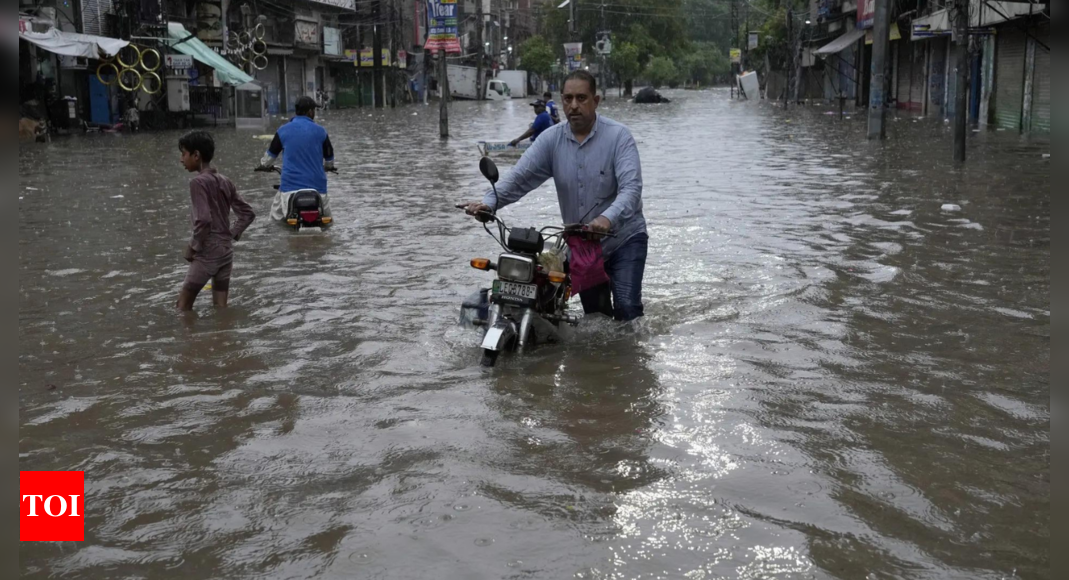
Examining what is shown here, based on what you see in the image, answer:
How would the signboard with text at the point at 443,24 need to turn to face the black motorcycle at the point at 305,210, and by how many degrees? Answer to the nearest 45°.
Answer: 0° — it already faces it

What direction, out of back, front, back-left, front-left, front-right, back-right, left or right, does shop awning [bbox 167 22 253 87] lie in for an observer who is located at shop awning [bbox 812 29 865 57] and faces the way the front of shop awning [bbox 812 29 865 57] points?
front

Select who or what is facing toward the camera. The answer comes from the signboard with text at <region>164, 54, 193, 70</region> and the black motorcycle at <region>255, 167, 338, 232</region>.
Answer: the signboard with text

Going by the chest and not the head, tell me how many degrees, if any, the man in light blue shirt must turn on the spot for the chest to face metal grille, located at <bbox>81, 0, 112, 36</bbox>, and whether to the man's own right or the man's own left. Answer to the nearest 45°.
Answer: approximately 90° to the man's own right

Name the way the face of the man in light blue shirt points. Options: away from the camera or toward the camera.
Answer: toward the camera

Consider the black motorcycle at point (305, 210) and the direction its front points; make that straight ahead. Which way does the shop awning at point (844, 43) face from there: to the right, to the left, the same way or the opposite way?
to the left

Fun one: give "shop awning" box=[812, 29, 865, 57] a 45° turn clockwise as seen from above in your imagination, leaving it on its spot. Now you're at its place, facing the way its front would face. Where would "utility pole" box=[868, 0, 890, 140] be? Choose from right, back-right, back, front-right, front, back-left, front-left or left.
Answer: left

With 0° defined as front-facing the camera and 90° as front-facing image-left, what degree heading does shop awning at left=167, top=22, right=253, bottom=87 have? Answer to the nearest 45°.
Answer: approximately 315°

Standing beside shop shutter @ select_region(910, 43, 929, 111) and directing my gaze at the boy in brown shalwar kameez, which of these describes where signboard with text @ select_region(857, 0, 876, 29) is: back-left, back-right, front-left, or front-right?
back-right

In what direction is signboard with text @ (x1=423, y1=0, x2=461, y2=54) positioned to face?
toward the camera

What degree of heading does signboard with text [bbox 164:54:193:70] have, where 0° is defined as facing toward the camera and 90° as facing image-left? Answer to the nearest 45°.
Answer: approximately 0°

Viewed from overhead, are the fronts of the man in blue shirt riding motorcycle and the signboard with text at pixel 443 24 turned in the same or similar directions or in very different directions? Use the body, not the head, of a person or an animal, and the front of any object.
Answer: very different directions

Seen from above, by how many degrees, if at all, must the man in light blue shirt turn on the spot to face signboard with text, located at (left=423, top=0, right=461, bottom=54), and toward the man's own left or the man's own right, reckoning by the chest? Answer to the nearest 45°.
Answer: approximately 135° to the man's own right

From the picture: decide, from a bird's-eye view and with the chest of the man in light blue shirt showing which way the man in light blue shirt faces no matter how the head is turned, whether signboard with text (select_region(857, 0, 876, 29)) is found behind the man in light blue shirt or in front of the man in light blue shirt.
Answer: behind

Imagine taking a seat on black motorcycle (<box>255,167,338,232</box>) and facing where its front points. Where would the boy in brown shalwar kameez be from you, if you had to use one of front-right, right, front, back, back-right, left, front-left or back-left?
back

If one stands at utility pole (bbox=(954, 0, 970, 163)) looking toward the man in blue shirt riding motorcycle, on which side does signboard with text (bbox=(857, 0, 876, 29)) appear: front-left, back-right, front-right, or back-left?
back-right

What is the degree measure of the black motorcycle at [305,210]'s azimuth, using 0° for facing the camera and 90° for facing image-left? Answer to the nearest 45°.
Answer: approximately 180°
